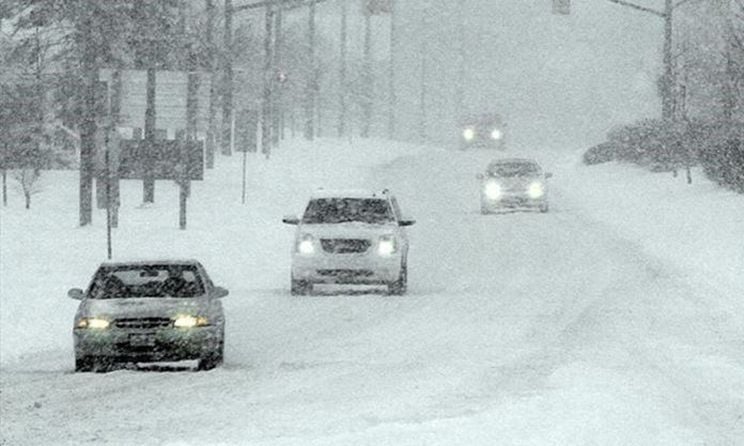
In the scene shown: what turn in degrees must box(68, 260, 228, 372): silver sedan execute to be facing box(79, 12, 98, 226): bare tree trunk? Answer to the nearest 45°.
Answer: approximately 180°

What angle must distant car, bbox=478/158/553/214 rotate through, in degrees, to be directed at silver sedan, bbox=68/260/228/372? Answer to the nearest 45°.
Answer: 0° — it already faces it

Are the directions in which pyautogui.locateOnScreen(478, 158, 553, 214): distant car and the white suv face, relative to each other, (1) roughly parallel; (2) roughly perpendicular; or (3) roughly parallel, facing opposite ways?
roughly parallel

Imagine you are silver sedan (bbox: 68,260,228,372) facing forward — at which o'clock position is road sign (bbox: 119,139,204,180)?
The road sign is roughly at 6 o'clock from the silver sedan.

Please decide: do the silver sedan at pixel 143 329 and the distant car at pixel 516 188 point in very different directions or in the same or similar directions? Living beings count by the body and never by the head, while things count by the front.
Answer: same or similar directions

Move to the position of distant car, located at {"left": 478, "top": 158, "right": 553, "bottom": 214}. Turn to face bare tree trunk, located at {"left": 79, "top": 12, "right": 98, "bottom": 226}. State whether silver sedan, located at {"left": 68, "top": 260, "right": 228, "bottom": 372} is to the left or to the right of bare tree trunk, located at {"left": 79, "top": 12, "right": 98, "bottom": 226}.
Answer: left

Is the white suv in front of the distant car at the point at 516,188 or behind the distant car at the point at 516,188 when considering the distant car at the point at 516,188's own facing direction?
in front

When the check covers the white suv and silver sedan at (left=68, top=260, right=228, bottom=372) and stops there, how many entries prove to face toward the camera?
2

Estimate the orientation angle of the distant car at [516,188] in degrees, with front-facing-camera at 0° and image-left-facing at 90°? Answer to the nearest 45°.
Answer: approximately 0°

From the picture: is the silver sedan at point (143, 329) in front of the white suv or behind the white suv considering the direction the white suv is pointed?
in front

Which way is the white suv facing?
toward the camera

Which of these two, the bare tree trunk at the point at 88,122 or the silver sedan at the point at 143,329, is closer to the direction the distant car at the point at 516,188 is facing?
the silver sedan
